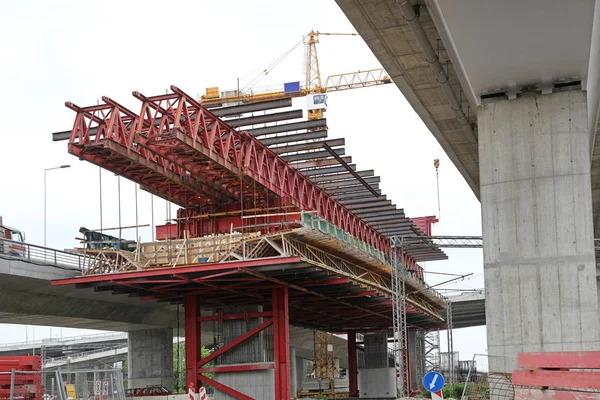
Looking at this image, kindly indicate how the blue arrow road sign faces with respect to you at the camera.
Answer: facing the viewer

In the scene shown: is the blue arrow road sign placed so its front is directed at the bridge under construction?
no

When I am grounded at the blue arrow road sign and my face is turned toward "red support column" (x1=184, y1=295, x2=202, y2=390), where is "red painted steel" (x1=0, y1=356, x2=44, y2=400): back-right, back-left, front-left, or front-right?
front-left

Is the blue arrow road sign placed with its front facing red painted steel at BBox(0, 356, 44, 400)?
no

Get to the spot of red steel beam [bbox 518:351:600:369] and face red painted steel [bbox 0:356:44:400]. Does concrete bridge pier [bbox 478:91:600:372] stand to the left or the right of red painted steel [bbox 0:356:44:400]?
right
